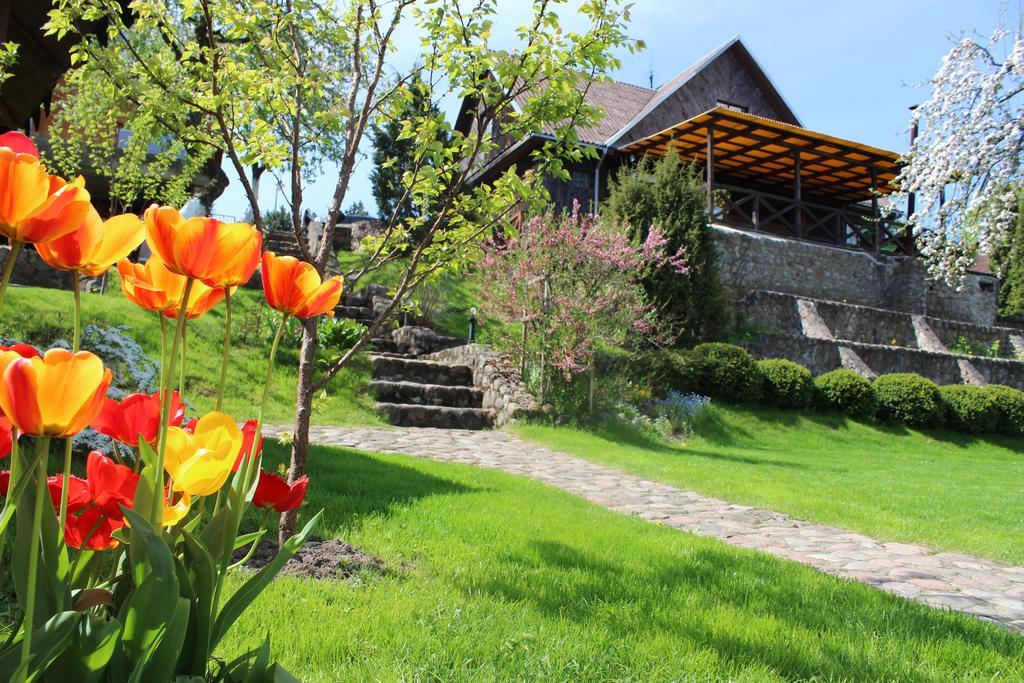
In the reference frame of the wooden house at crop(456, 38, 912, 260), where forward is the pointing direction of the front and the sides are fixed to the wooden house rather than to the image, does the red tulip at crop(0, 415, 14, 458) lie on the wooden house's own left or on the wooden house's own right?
on the wooden house's own right

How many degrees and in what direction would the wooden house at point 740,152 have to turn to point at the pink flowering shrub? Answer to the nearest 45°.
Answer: approximately 45° to its right

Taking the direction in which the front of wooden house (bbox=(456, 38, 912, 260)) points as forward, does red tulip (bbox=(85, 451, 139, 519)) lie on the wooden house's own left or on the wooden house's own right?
on the wooden house's own right

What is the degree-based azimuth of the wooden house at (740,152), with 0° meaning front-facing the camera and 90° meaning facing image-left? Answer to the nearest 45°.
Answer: approximately 315°
